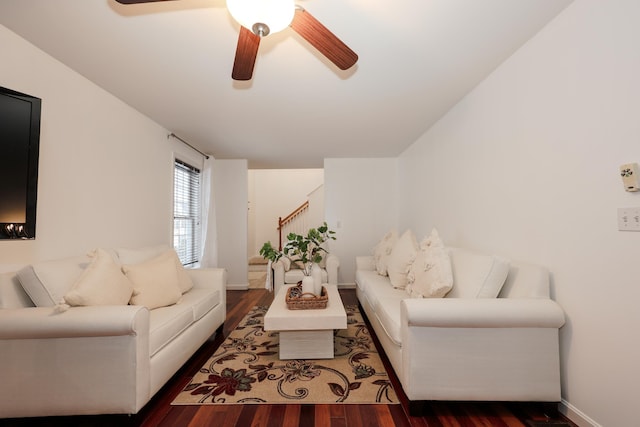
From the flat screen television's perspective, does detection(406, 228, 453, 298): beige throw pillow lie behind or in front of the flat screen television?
in front

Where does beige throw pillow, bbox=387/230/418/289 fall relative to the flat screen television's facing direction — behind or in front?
in front

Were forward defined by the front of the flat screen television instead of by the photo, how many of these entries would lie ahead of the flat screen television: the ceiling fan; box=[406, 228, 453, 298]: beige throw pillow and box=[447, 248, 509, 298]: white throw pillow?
3

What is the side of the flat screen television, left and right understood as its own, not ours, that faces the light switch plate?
front

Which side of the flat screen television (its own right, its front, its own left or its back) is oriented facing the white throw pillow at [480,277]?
front

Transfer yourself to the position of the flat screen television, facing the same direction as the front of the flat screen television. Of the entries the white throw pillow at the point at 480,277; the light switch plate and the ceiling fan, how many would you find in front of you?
3

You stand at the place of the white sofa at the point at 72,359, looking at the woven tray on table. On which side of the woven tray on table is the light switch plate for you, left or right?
right

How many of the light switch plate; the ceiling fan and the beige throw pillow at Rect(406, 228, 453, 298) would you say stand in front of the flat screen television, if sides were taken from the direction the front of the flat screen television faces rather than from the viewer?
3

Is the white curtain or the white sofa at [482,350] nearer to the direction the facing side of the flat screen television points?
the white sofa

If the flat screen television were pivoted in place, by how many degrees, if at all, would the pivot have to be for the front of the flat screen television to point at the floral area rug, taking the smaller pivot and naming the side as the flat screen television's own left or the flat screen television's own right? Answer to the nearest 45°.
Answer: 0° — it already faces it

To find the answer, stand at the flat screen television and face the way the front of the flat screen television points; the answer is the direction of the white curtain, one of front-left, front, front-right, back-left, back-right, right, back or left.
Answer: left

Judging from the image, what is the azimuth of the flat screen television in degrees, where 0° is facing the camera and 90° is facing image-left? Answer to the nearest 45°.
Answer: approximately 315°

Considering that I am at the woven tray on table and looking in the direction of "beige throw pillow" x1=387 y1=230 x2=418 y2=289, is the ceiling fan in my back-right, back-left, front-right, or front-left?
back-right

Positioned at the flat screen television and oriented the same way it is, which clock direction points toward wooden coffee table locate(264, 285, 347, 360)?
The wooden coffee table is roughly at 11 o'clock from the flat screen television.
